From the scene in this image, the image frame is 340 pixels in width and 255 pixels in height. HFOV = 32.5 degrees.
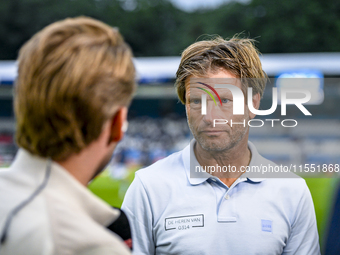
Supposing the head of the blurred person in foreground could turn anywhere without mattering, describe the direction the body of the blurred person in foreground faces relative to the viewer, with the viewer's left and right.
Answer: facing away from the viewer and to the right of the viewer

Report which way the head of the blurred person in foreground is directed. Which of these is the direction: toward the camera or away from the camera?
away from the camera
